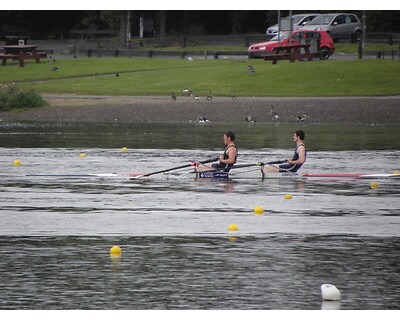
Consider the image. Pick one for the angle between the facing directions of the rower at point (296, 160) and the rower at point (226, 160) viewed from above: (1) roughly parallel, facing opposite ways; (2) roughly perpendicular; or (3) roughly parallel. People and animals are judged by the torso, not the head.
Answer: roughly parallel
